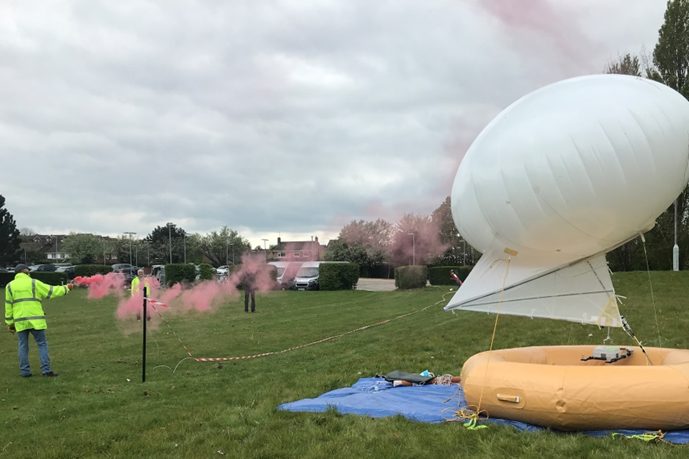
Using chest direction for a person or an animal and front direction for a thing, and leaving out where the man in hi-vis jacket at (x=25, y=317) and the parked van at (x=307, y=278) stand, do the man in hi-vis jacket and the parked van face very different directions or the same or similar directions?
very different directions

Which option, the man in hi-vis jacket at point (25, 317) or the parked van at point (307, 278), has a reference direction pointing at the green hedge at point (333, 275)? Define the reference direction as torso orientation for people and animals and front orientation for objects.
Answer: the man in hi-vis jacket

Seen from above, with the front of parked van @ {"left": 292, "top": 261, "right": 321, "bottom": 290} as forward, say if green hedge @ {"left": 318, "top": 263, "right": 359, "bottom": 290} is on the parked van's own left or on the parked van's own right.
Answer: on the parked van's own left

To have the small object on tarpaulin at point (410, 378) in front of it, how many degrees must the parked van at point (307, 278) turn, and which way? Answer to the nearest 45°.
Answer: approximately 45° to its left

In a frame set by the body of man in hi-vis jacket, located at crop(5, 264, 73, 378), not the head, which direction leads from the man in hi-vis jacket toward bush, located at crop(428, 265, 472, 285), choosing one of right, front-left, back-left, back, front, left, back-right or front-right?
front

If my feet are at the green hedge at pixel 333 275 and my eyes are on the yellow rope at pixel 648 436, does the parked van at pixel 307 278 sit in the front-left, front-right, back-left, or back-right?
back-right

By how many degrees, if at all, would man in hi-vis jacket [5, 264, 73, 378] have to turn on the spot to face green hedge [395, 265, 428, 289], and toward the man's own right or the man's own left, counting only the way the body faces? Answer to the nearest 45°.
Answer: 0° — they already face it

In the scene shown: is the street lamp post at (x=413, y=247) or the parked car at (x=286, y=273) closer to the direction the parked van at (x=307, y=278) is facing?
the parked car

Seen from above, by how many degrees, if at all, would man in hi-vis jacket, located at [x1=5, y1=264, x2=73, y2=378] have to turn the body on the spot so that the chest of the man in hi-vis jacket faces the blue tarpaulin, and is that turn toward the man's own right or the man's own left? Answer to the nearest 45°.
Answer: approximately 90° to the man's own right

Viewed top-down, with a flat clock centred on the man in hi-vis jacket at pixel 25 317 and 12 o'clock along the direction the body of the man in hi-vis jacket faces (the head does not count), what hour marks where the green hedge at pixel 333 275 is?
The green hedge is roughly at 12 o'clock from the man in hi-vis jacket.

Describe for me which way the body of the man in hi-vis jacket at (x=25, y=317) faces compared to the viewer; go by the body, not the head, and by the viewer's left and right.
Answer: facing away from the viewer and to the right of the viewer

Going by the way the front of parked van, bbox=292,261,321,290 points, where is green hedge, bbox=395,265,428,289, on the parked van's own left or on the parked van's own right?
on the parked van's own left

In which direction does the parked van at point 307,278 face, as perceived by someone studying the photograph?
facing the viewer and to the left of the viewer
